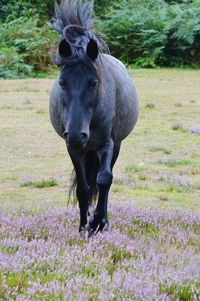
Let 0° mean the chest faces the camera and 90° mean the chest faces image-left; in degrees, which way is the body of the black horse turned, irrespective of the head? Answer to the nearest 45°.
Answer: approximately 0°

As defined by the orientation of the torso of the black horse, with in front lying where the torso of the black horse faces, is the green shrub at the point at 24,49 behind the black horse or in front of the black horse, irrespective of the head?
behind
